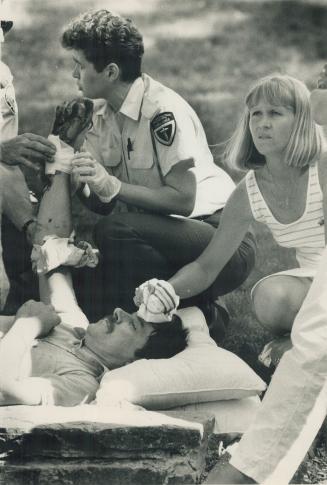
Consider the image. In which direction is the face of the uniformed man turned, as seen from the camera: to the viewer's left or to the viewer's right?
to the viewer's left

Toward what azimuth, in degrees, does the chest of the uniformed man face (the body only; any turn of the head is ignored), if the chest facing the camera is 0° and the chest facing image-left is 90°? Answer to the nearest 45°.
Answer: approximately 45°
